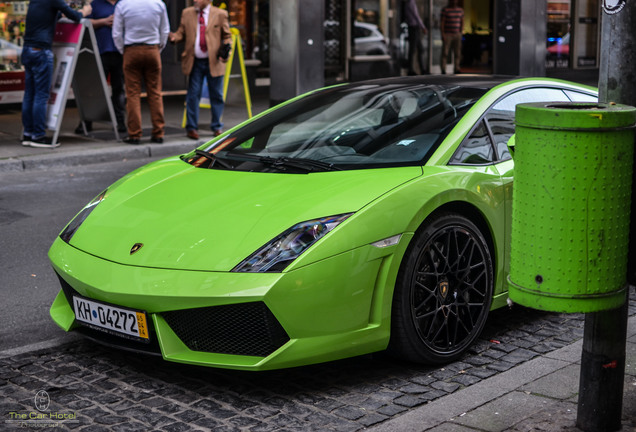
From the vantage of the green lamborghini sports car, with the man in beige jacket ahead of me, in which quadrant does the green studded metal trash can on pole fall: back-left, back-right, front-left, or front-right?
back-right

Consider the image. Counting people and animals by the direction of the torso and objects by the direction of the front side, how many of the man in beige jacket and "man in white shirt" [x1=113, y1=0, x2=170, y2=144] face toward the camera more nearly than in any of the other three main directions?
1

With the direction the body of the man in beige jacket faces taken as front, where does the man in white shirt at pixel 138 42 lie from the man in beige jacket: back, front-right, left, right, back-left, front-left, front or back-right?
front-right

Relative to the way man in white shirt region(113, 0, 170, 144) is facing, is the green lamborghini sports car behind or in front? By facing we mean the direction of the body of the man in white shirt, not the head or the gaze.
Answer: behind

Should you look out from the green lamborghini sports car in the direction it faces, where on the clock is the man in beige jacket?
The man in beige jacket is roughly at 4 o'clock from the green lamborghini sports car.

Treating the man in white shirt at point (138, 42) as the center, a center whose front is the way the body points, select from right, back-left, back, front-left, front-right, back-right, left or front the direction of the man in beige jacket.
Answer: front-right

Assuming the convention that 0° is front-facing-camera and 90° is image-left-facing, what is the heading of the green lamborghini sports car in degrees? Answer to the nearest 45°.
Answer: approximately 45°

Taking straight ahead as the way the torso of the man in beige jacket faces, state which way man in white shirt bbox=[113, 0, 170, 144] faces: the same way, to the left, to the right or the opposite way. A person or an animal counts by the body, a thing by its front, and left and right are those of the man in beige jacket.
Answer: the opposite way

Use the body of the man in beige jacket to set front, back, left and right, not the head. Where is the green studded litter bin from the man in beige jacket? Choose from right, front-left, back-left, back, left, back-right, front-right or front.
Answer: front

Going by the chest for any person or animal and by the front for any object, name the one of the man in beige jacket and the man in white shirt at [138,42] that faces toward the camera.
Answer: the man in beige jacket

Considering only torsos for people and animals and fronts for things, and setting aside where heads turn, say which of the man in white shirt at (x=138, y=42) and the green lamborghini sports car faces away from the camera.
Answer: the man in white shirt

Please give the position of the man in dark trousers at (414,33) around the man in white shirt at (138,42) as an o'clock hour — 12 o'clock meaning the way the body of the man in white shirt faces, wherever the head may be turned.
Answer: The man in dark trousers is roughly at 1 o'clock from the man in white shirt.

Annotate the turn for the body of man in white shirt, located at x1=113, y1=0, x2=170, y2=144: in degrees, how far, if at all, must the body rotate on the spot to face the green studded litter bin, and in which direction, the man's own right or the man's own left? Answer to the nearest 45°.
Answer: approximately 180°

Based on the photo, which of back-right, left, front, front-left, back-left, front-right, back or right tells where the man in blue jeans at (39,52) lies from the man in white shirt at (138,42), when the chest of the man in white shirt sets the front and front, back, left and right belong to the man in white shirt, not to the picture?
left

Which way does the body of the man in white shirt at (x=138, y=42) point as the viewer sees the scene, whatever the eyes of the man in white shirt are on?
away from the camera

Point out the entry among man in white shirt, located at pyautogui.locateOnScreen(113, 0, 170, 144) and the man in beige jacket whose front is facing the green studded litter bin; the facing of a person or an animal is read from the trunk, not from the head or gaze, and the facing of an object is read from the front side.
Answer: the man in beige jacket
